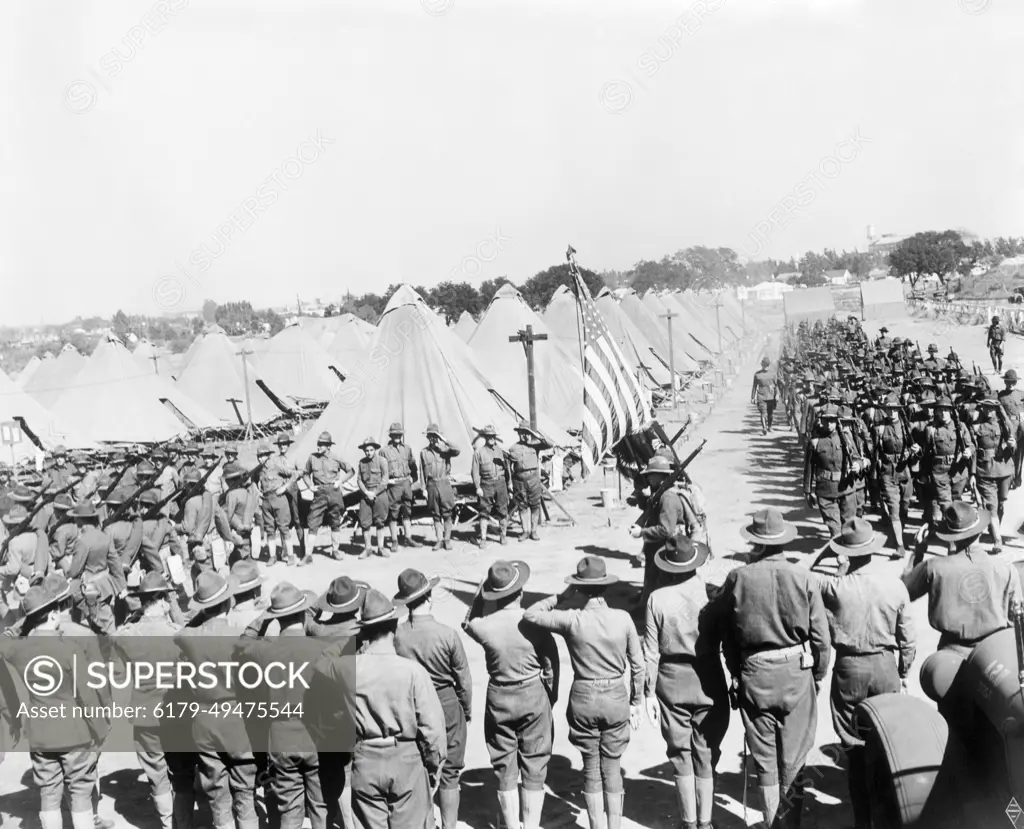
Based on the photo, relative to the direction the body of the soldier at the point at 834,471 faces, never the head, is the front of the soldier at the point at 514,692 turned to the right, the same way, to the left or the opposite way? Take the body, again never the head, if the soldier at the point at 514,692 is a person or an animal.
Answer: the opposite way

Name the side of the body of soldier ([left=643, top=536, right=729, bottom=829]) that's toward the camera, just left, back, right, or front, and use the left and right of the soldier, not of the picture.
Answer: back

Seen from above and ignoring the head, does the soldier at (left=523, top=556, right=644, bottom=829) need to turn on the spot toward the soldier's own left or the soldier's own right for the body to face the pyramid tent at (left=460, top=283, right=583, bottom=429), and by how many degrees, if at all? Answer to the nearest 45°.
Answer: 0° — they already face it

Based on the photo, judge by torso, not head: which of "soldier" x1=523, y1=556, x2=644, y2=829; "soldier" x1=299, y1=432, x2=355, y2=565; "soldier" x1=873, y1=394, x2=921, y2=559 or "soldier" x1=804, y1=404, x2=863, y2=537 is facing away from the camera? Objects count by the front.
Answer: "soldier" x1=523, y1=556, x2=644, y2=829

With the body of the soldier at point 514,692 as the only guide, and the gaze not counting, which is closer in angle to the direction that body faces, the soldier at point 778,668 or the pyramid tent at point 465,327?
the pyramid tent

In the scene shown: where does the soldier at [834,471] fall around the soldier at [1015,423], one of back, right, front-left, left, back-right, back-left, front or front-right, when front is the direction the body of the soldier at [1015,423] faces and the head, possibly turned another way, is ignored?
front-right

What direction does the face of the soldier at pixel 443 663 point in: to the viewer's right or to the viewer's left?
to the viewer's right

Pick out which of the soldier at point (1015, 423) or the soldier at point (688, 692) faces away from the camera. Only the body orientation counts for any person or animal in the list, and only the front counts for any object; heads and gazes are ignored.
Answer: the soldier at point (688, 692)

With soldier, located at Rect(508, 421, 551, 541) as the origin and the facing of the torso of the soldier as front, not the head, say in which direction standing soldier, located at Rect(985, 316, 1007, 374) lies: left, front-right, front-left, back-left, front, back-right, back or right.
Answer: back-left

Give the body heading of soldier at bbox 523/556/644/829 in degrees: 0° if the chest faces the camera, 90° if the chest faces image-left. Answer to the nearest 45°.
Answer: approximately 180°

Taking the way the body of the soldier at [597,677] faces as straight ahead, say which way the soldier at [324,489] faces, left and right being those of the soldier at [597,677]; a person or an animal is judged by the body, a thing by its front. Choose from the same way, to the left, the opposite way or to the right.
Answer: the opposite way

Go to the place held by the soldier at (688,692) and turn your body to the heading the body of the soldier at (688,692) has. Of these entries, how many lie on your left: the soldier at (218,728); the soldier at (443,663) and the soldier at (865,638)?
2

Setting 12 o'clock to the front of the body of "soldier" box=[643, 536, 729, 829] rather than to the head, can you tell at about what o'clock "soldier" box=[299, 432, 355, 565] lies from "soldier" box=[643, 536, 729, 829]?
"soldier" box=[299, 432, 355, 565] is roughly at 11 o'clock from "soldier" box=[643, 536, 729, 829].

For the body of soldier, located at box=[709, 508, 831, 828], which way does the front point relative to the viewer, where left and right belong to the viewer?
facing away from the viewer

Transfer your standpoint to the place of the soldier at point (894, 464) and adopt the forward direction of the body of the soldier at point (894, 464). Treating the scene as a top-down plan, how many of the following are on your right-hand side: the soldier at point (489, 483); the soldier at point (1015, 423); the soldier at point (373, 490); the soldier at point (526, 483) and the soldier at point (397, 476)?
4

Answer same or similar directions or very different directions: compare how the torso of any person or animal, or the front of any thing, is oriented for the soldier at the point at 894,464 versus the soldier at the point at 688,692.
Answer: very different directions

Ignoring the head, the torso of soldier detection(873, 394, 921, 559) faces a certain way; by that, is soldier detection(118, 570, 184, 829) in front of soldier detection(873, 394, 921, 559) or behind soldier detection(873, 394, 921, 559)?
in front
